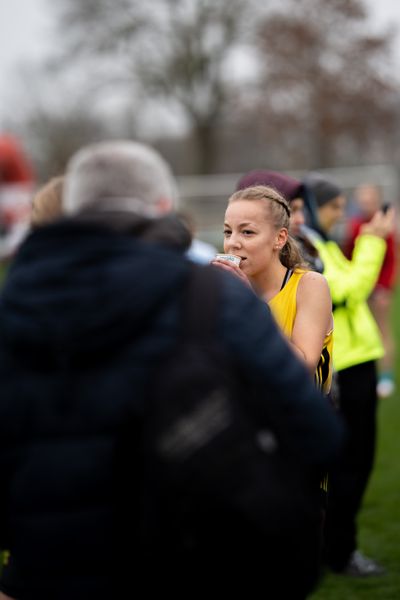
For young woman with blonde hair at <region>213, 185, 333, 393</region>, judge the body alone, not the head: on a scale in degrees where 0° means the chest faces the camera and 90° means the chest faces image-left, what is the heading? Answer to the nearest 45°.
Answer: approximately 45°

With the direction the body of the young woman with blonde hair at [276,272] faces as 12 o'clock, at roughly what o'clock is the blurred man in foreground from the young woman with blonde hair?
The blurred man in foreground is roughly at 11 o'clock from the young woman with blonde hair.
